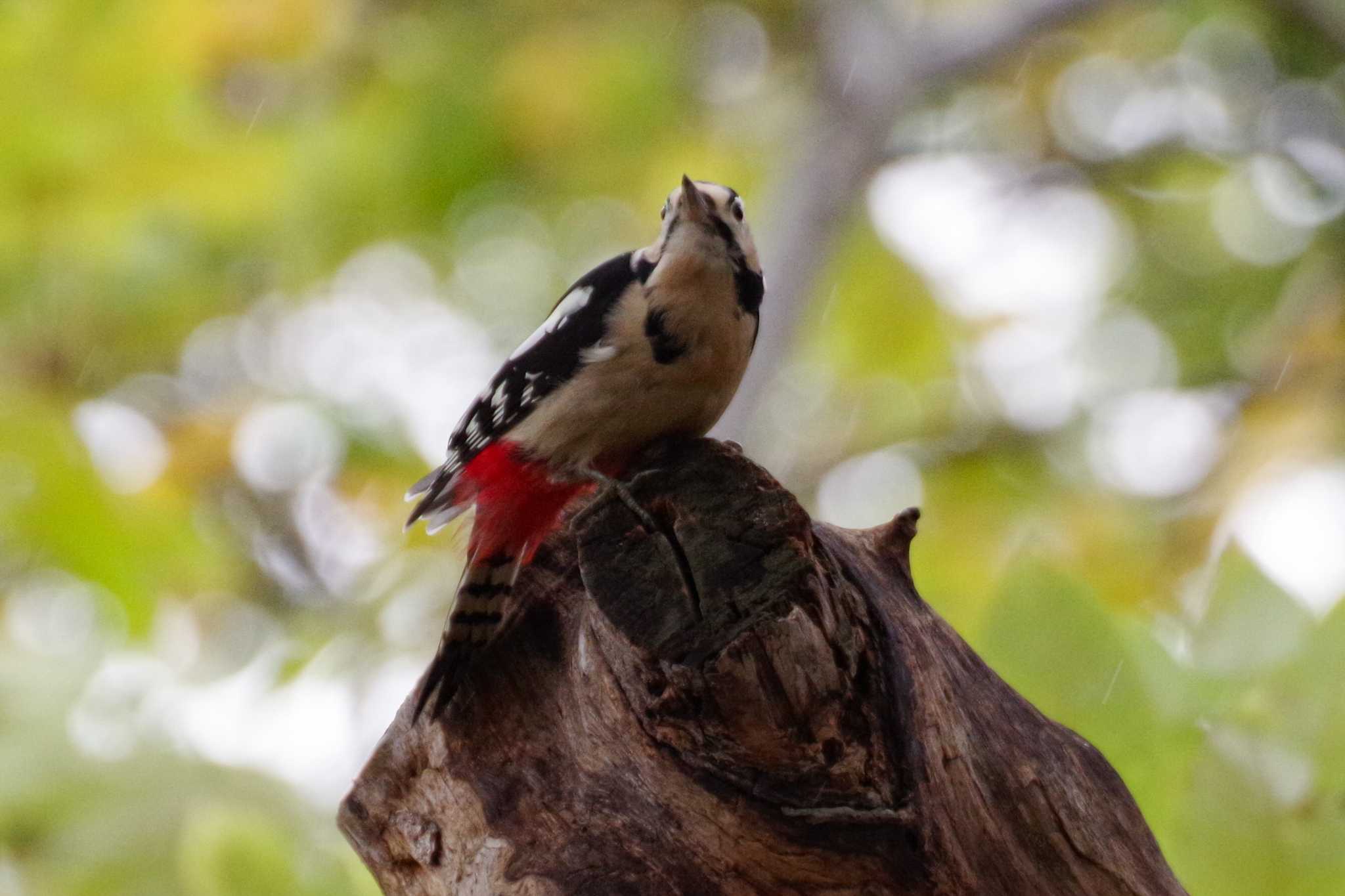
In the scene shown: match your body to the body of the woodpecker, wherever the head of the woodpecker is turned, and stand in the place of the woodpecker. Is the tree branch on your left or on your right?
on your left

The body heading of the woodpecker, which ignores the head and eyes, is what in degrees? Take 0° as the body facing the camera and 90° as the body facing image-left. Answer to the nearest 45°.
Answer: approximately 315°
